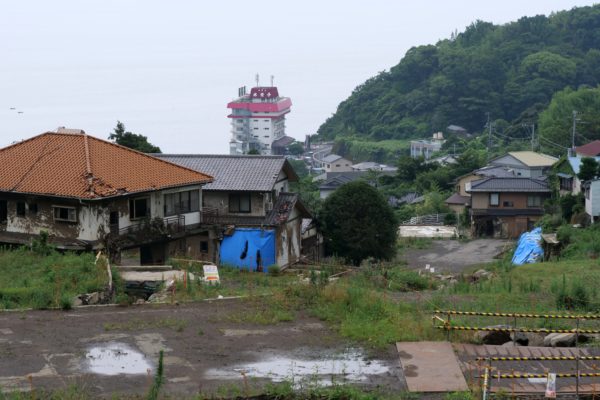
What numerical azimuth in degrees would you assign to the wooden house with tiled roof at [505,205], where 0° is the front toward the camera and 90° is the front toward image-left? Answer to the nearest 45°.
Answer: approximately 0°

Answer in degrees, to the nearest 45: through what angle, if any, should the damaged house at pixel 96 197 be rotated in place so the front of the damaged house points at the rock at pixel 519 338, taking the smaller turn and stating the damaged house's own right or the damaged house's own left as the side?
0° — it already faces it

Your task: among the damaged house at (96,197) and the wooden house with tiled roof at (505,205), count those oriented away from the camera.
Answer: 0

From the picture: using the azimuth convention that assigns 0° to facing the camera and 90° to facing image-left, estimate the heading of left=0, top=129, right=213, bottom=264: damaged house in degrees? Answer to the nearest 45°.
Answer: approximately 315°

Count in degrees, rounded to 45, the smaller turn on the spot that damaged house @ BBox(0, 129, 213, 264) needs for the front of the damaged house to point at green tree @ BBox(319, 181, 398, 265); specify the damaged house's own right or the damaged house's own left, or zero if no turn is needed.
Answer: approximately 90° to the damaged house's own left

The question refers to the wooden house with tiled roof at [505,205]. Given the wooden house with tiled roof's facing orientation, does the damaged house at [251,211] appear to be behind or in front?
in front

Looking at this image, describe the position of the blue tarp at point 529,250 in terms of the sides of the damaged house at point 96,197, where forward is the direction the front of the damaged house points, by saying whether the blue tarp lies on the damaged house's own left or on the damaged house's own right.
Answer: on the damaged house's own left

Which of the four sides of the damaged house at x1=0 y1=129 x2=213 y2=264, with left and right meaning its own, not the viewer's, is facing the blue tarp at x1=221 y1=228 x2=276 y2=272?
left

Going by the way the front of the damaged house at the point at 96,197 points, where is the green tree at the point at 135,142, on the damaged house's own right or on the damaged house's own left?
on the damaged house's own left

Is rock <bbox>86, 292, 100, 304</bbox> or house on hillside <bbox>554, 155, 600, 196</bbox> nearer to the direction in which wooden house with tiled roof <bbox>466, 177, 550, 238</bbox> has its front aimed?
the rock

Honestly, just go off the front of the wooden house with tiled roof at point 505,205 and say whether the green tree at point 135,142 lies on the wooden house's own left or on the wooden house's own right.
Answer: on the wooden house's own right
